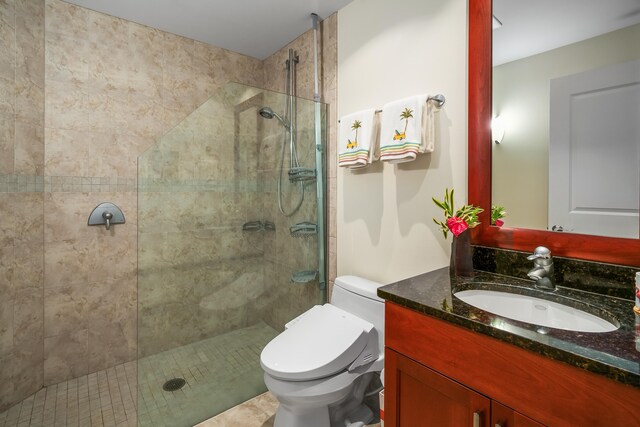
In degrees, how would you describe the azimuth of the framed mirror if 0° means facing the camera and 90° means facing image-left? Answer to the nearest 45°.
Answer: approximately 45°

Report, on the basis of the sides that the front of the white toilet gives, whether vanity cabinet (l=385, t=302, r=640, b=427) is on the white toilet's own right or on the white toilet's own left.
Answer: on the white toilet's own left

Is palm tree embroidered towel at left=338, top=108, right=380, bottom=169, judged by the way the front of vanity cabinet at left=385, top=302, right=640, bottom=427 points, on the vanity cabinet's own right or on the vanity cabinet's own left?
on the vanity cabinet's own right

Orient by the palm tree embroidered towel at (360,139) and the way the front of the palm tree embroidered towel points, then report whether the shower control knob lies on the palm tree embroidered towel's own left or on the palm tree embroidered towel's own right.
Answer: on the palm tree embroidered towel's own right
